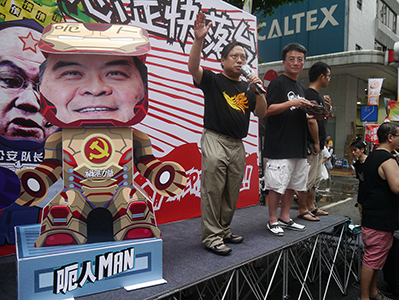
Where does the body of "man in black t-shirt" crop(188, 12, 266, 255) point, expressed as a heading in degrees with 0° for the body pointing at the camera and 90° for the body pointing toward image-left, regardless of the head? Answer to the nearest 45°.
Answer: approximately 315°

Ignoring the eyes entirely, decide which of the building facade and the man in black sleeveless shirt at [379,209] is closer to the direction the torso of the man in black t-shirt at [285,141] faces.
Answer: the man in black sleeveless shirt

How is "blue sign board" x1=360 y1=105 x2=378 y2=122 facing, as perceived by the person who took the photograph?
facing the viewer

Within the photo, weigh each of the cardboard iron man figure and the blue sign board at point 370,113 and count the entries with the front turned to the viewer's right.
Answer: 0

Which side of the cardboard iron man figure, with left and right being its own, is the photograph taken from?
front

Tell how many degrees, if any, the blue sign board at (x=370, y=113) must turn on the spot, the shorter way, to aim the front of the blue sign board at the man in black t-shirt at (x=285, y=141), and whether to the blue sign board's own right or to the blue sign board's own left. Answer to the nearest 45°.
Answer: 0° — it already faces them

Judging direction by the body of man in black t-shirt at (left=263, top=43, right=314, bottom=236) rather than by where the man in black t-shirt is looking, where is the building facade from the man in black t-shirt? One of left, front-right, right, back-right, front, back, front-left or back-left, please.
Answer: back-left

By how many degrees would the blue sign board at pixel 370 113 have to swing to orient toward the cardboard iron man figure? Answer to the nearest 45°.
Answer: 0° — it already faces it

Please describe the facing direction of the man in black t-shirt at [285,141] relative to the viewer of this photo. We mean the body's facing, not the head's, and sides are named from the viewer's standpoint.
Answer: facing the viewer and to the right of the viewer
